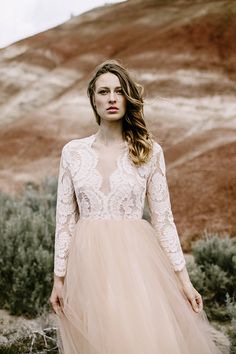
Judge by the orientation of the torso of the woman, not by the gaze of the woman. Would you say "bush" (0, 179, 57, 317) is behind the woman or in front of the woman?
behind

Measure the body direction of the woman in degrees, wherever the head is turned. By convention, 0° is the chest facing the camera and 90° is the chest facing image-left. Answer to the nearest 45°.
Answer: approximately 0°

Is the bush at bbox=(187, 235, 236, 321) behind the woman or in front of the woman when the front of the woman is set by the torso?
behind
